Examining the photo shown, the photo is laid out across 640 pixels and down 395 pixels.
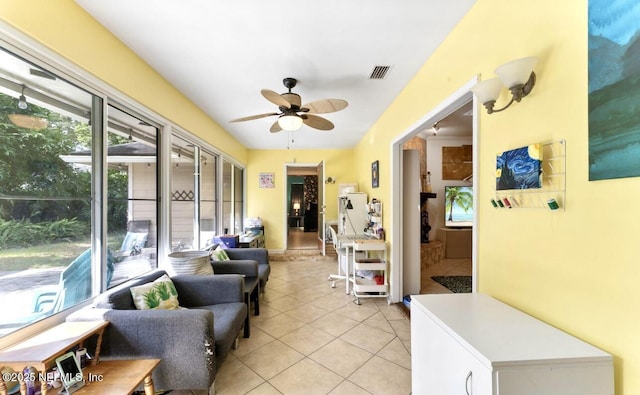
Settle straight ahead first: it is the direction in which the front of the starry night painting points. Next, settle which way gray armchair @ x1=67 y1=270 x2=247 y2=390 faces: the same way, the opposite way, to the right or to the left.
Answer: the opposite way

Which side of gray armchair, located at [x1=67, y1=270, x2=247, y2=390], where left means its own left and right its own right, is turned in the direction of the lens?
right

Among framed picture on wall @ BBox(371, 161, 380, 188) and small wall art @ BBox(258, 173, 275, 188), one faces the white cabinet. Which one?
the small wall art

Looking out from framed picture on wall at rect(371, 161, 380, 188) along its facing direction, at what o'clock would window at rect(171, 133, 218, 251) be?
The window is roughly at 11 o'clock from the framed picture on wall.

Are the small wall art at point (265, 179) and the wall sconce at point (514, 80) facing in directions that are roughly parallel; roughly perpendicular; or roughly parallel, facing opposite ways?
roughly perpendicular

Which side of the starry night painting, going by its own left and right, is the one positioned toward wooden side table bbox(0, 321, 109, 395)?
front

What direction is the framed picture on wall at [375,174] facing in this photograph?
to the viewer's left

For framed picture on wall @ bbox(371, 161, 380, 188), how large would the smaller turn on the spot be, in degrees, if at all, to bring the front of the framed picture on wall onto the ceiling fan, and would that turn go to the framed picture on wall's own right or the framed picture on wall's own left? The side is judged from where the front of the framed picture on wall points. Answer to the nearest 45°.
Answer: approximately 90° to the framed picture on wall's own left

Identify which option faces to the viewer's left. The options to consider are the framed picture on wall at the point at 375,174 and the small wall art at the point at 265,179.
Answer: the framed picture on wall

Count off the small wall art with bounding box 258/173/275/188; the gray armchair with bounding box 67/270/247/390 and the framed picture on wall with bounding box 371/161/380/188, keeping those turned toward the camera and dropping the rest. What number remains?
1

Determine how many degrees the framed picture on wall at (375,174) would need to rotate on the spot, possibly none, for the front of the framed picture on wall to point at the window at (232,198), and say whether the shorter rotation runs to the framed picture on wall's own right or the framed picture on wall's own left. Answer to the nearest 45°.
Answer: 0° — it already faces it

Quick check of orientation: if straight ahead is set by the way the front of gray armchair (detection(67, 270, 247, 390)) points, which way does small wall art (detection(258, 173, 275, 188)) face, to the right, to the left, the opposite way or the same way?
to the right

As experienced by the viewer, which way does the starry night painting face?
facing the viewer and to the left of the viewer

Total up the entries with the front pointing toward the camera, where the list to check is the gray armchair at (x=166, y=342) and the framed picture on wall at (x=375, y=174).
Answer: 0

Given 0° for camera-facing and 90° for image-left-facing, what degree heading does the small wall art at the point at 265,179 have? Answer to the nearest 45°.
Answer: approximately 0°
